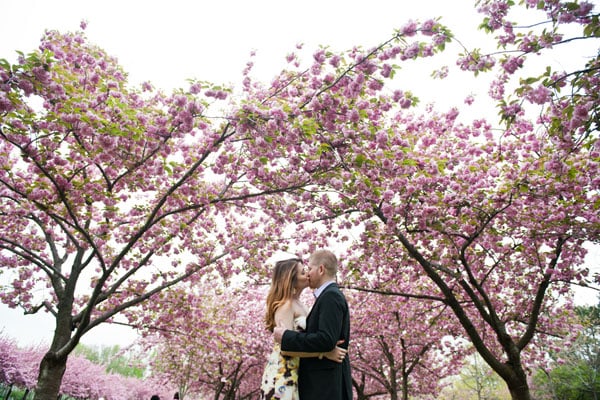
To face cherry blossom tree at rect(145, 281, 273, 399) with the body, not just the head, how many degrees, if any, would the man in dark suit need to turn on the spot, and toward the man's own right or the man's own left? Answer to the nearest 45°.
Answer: approximately 90° to the man's own right

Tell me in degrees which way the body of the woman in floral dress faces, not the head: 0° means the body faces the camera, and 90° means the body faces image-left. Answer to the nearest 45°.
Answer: approximately 270°

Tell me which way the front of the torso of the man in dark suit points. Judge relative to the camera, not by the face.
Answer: to the viewer's left

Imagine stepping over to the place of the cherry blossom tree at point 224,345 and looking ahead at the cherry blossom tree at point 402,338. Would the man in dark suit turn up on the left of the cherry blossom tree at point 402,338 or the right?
right

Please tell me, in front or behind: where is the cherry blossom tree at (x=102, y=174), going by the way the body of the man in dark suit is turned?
in front

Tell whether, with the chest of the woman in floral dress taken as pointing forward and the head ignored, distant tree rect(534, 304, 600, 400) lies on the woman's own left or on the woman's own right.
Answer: on the woman's own left

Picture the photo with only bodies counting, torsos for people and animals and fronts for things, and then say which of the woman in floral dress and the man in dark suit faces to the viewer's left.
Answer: the man in dark suit

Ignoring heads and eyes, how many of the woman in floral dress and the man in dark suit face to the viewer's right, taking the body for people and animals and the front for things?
1

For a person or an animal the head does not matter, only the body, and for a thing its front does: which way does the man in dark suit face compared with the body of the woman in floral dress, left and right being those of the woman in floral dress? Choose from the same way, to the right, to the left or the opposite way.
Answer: the opposite way

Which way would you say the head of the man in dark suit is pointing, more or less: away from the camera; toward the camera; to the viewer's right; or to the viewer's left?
to the viewer's left
